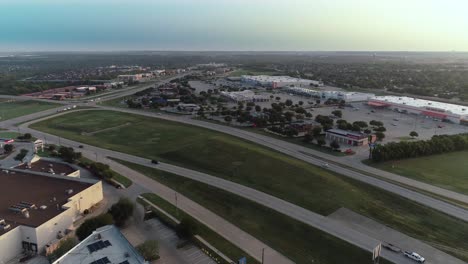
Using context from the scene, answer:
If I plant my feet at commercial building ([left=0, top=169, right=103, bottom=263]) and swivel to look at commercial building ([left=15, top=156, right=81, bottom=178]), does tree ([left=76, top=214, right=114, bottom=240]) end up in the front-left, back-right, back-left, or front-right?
back-right

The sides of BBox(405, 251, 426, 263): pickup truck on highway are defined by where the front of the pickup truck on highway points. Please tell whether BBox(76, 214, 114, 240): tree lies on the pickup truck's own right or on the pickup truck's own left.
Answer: on the pickup truck's own right

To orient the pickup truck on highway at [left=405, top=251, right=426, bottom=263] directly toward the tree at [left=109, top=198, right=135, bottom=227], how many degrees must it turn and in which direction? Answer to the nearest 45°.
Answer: approximately 135° to its right

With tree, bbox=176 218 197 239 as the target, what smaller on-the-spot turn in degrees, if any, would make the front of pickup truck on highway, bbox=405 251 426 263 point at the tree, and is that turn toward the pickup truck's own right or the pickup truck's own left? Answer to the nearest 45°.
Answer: approximately 135° to the pickup truck's own right

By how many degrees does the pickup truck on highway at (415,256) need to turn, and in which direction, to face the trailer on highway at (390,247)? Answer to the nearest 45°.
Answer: approximately 180°

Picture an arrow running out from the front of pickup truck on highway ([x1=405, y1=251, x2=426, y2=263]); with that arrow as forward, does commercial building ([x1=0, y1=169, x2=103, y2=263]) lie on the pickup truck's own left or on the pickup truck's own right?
on the pickup truck's own right

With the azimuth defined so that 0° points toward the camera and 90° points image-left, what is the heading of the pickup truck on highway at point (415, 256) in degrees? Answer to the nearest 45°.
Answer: approximately 315°
